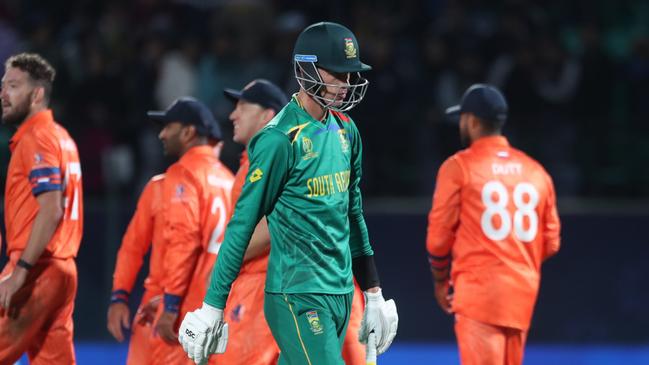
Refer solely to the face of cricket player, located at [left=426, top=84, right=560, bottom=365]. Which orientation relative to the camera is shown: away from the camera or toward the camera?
away from the camera

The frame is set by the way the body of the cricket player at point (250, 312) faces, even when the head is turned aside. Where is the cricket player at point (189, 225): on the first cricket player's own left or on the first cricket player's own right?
on the first cricket player's own right

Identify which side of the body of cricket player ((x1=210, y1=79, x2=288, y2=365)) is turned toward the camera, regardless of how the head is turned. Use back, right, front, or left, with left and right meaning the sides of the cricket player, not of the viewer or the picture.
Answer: left

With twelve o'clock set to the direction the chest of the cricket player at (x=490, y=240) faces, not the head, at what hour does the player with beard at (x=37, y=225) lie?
The player with beard is roughly at 10 o'clock from the cricket player.

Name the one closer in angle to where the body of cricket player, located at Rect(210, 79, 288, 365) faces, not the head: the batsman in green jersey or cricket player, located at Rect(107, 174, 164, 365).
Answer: the cricket player

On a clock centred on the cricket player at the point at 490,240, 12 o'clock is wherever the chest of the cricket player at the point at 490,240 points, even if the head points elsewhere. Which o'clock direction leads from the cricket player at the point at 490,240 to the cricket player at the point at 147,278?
the cricket player at the point at 147,278 is roughly at 10 o'clock from the cricket player at the point at 490,240.

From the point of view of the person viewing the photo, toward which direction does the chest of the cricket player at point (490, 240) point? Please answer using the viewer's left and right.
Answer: facing away from the viewer and to the left of the viewer
